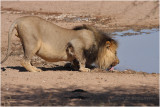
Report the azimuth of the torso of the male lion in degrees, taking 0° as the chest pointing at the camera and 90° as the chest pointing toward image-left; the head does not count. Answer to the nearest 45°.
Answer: approximately 270°
